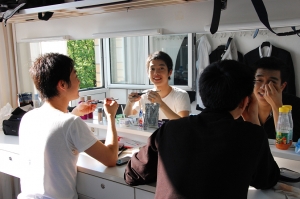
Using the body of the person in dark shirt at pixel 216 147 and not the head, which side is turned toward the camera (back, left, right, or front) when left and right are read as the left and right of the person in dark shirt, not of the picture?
back

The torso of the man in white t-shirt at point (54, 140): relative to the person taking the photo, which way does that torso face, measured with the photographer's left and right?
facing away from the viewer and to the right of the viewer

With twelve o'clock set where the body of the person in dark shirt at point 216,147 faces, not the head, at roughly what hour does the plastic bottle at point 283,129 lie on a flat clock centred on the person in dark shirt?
The plastic bottle is roughly at 1 o'clock from the person in dark shirt.

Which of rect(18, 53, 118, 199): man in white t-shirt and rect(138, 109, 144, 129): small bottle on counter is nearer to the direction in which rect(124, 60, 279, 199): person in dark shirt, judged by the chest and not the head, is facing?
the small bottle on counter

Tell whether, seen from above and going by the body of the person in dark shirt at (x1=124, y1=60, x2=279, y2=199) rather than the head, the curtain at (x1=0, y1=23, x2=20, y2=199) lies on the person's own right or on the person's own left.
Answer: on the person's own left

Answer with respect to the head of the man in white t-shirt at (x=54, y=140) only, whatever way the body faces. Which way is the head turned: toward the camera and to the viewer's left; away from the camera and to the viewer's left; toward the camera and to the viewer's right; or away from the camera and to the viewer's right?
away from the camera and to the viewer's right

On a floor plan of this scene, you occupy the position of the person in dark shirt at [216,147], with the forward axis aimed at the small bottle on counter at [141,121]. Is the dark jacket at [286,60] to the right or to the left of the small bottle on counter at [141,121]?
right

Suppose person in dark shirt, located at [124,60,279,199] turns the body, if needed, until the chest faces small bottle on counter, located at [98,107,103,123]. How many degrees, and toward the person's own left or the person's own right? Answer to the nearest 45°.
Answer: approximately 45° to the person's own left

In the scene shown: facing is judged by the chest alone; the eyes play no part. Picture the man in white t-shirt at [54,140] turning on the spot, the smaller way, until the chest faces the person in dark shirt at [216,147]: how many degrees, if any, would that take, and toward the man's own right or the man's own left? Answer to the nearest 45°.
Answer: approximately 90° to the man's own right

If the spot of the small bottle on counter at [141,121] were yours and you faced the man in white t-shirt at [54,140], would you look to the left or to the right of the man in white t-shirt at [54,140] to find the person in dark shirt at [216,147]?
left

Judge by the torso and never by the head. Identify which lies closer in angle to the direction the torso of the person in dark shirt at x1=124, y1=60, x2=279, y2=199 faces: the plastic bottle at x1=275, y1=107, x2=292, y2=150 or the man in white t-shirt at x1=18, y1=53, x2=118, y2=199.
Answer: the plastic bottle

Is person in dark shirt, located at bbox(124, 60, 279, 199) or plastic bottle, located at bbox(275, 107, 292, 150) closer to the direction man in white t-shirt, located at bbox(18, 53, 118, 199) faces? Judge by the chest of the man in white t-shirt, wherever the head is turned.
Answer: the plastic bottle
